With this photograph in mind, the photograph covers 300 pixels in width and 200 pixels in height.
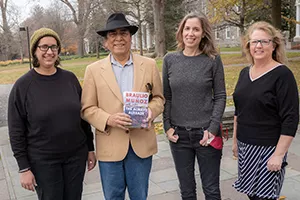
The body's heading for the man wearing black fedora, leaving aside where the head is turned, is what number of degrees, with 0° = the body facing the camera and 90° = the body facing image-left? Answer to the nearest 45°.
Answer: approximately 0°

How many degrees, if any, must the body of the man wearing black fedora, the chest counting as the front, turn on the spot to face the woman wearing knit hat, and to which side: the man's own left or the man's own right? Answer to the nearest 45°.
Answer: approximately 90° to the man's own right

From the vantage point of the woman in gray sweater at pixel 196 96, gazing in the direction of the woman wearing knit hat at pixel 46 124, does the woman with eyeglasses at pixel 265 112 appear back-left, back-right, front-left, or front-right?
back-left

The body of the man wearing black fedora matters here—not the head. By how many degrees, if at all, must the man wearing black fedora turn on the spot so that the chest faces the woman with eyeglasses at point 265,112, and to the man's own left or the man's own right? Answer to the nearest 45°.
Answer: approximately 90° to the man's own left

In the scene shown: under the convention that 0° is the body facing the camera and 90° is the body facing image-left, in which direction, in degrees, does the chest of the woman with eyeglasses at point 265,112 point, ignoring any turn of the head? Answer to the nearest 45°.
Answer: approximately 45°

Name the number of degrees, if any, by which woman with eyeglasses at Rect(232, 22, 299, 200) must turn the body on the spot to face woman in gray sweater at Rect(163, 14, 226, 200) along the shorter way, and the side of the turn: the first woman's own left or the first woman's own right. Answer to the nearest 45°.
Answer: approximately 45° to the first woman's own right

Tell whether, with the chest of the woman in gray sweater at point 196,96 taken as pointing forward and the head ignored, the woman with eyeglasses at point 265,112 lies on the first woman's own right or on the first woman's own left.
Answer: on the first woman's own left

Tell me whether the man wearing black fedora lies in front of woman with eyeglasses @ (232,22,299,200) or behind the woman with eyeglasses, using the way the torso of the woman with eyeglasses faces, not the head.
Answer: in front
